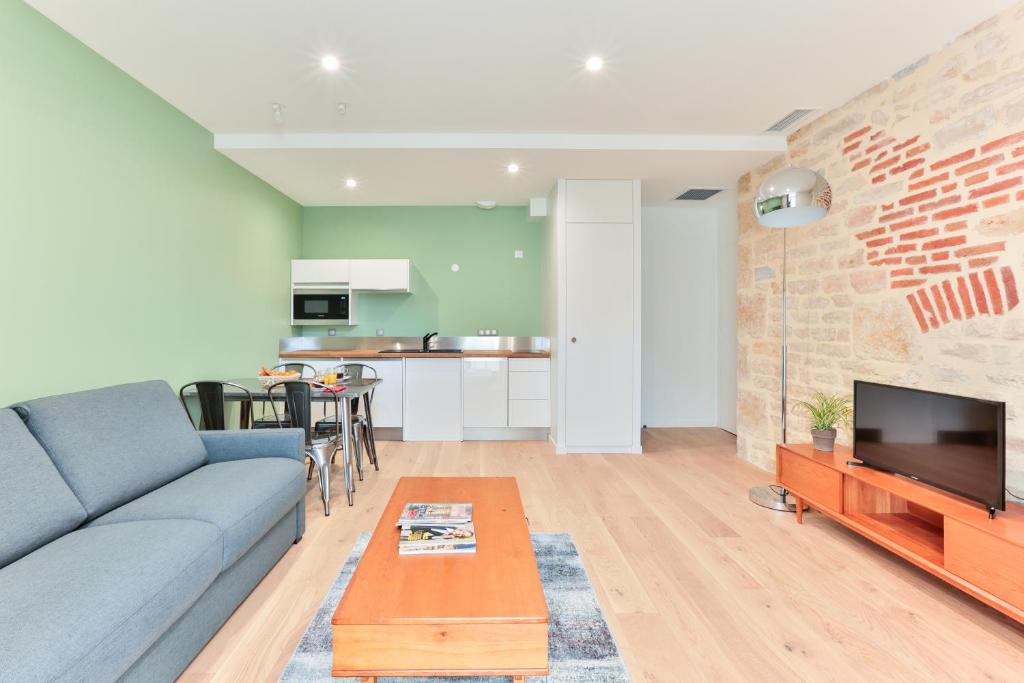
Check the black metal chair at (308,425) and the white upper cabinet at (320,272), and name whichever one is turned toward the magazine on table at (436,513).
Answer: the white upper cabinet

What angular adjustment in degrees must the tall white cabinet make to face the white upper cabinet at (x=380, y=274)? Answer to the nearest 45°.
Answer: approximately 90° to its right

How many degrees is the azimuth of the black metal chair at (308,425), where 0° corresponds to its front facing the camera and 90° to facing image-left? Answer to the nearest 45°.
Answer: approximately 225°

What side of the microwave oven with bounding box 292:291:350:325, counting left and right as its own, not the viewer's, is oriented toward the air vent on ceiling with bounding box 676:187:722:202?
left

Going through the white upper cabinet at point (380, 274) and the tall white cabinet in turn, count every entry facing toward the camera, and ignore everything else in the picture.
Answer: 2

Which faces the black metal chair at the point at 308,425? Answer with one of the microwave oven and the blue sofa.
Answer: the microwave oven

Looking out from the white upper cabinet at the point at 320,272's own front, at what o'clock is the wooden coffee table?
The wooden coffee table is roughly at 12 o'clock from the white upper cabinet.

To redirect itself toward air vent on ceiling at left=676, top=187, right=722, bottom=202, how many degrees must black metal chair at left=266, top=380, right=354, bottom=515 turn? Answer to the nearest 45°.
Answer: approximately 45° to its right

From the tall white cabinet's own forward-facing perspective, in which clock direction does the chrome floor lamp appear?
The chrome floor lamp is roughly at 11 o'clock from the tall white cabinet.

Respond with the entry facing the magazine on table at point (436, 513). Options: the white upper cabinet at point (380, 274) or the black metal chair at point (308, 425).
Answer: the white upper cabinet

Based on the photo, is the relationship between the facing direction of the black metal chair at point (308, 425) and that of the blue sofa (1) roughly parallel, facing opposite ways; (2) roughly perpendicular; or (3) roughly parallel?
roughly perpendicular

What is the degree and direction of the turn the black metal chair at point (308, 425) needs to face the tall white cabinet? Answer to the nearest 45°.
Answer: approximately 45° to its right

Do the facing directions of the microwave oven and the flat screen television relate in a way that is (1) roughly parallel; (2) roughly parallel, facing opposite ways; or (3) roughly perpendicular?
roughly perpendicular
